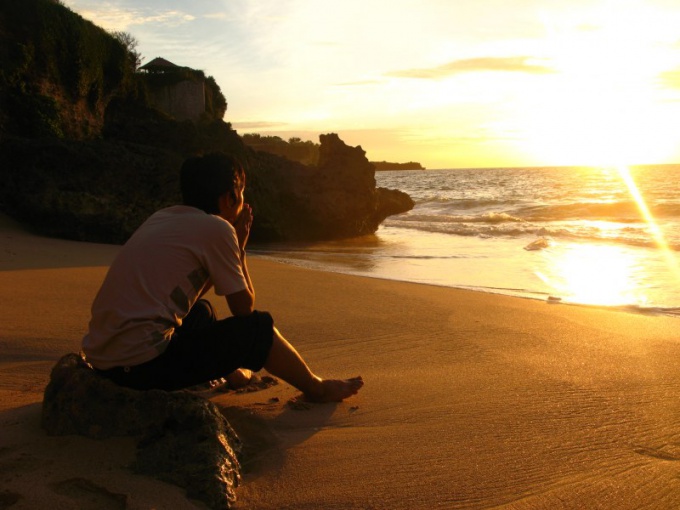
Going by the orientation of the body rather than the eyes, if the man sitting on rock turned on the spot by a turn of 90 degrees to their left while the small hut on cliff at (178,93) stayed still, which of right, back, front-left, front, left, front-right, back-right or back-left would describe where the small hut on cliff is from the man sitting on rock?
front-right

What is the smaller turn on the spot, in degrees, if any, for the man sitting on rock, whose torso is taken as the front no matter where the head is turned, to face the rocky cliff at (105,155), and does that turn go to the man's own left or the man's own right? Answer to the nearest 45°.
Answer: approximately 45° to the man's own left

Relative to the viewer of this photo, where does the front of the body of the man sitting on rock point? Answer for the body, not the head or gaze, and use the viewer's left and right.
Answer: facing away from the viewer and to the right of the viewer

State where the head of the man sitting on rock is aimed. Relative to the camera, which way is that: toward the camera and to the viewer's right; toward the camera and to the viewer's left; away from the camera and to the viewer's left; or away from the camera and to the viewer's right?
away from the camera and to the viewer's right
